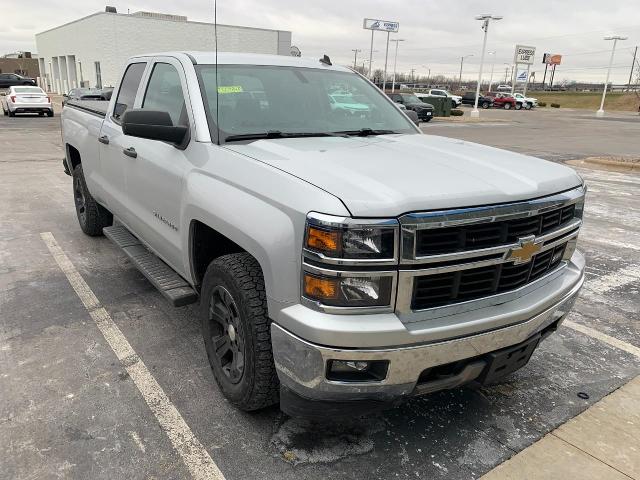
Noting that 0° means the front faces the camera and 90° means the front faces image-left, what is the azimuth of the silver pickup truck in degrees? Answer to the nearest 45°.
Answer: approximately 315°

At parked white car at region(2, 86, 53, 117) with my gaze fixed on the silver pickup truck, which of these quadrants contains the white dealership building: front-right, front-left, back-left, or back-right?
back-left

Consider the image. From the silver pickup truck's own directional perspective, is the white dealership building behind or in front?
behind

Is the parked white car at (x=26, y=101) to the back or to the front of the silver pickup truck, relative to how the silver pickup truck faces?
to the back

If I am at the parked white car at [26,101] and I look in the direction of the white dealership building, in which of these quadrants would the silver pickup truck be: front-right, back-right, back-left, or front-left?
back-right
